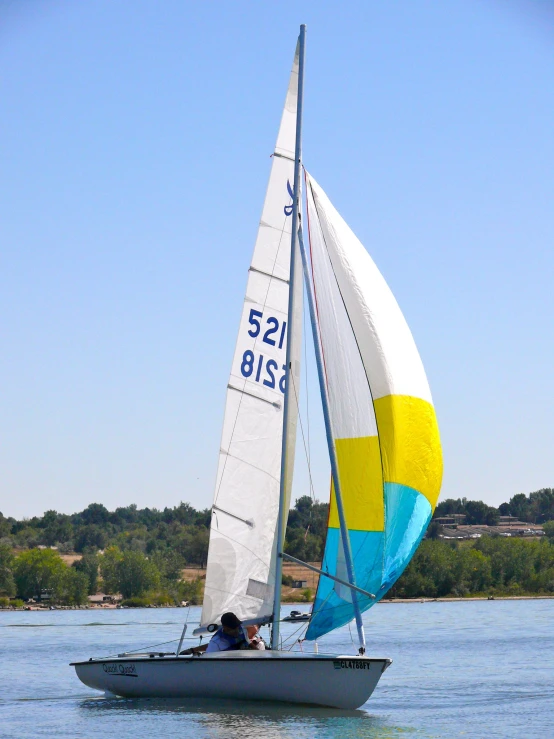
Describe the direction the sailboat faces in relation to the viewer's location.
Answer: facing the viewer and to the right of the viewer
